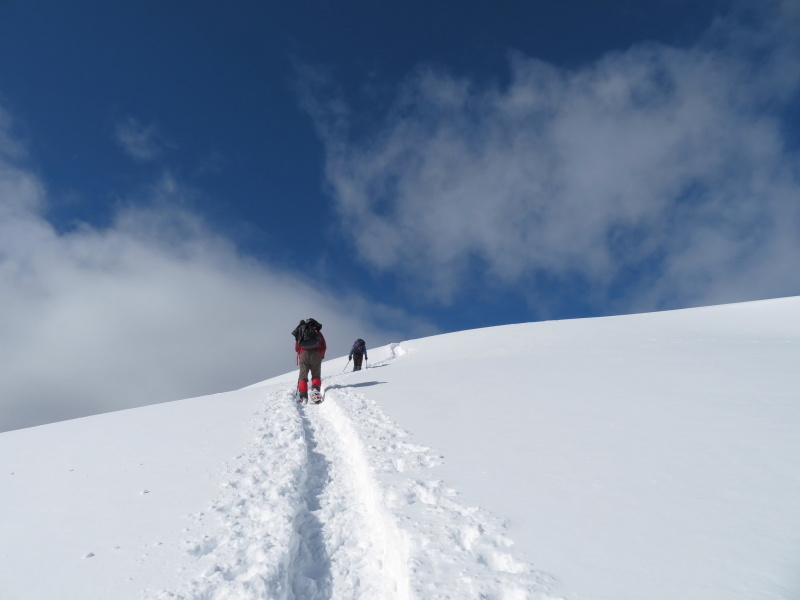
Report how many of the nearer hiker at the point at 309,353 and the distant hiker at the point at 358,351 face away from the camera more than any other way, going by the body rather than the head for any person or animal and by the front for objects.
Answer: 2

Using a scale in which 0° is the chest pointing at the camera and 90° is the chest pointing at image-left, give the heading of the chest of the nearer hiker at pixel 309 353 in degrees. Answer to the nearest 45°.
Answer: approximately 180°

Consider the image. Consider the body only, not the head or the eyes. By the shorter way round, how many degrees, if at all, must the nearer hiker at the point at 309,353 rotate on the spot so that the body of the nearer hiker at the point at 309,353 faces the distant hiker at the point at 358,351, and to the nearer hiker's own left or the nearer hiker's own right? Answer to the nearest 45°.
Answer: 0° — they already face them

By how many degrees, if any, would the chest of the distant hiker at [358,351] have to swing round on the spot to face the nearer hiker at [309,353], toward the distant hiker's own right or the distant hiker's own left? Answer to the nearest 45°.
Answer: approximately 180°

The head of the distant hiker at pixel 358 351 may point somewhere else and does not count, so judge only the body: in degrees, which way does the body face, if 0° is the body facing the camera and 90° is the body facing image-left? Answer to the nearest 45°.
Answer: approximately 180°
